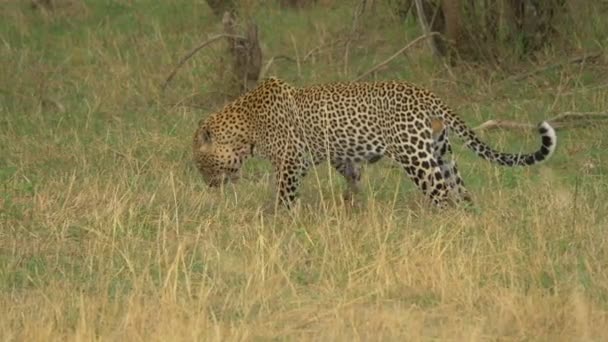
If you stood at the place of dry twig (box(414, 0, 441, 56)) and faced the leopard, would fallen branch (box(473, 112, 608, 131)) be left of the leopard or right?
left

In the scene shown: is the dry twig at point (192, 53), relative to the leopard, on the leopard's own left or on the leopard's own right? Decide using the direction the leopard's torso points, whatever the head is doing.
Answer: on the leopard's own right

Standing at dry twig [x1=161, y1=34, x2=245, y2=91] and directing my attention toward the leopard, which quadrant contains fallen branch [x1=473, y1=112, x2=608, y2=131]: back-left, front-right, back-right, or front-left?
front-left

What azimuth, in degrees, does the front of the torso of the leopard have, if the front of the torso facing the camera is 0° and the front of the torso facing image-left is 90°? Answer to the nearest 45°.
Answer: approximately 90°

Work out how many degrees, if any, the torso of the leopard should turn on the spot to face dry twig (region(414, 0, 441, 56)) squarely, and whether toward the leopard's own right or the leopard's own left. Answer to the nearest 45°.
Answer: approximately 90° to the leopard's own right

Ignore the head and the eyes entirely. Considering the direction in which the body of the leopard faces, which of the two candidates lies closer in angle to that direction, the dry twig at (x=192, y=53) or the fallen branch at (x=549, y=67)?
the dry twig

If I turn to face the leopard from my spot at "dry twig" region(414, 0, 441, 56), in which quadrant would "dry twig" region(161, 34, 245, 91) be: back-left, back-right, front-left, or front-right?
front-right

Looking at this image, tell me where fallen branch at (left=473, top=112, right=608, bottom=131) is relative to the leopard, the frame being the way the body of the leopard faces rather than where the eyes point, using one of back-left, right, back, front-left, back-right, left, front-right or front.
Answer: back-right

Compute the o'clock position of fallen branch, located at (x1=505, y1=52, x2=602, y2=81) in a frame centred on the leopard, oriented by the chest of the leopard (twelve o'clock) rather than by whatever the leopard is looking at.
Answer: The fallen branch is roughly at 4 o'clock from the leopard.
